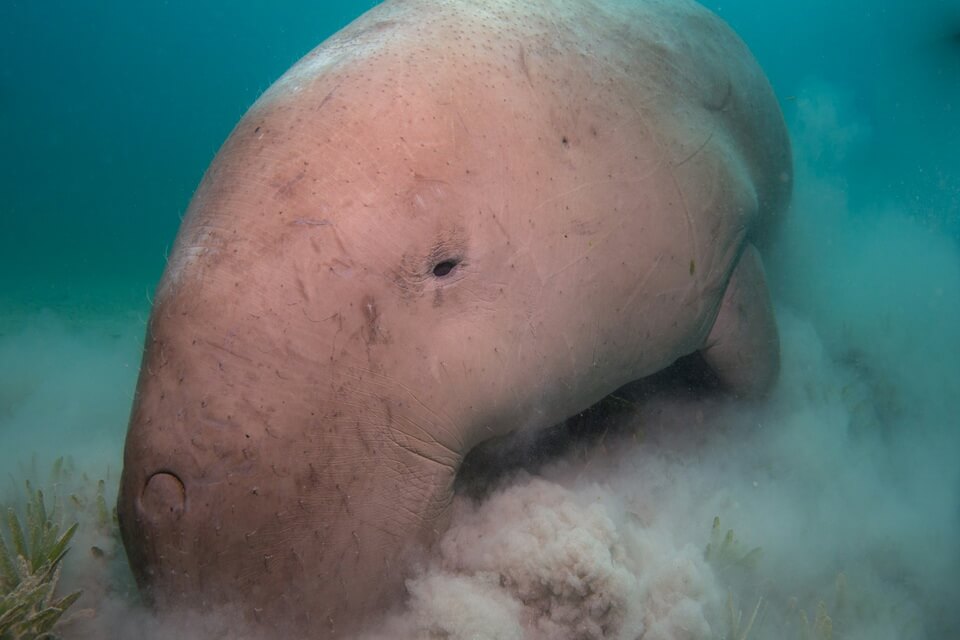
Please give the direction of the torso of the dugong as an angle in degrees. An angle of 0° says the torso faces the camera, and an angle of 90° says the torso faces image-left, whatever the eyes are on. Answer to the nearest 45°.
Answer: approximately 45°
